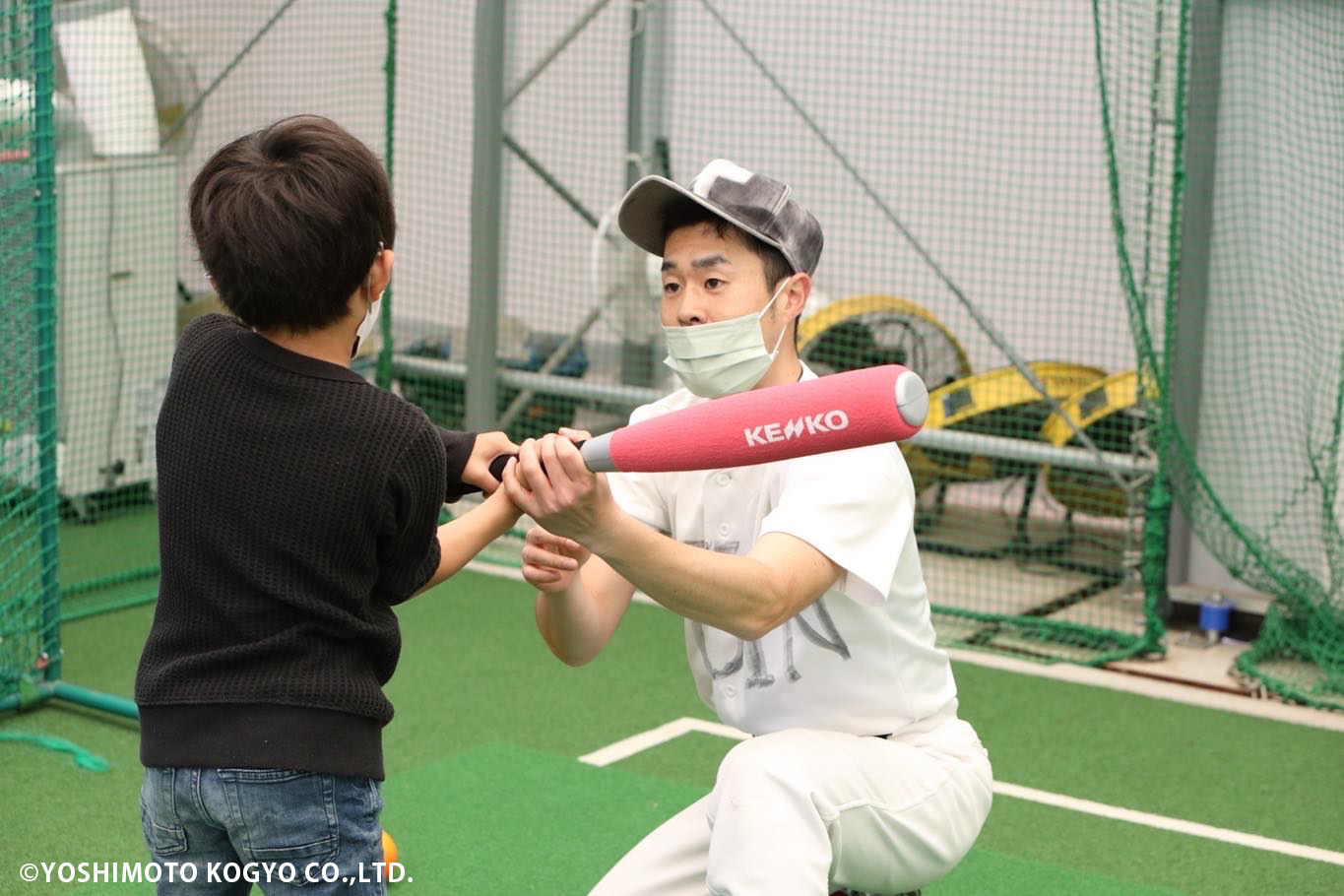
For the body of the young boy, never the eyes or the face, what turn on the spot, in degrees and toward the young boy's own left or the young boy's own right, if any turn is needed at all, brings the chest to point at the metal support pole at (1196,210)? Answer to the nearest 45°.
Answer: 0° — they already face it

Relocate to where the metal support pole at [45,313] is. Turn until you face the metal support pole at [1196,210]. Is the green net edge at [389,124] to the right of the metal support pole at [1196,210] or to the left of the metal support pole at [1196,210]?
left

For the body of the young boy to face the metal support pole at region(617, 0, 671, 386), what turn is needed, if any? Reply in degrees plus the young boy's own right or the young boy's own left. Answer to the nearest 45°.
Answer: approximately 45° to the young boy's own left

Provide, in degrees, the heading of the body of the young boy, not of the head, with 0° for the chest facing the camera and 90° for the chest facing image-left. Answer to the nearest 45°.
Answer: approximately 225°

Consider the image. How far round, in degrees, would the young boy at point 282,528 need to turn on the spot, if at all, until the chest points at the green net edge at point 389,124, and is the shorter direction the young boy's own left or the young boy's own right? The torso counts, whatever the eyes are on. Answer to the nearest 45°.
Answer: approximately 45° to the young boy's own left

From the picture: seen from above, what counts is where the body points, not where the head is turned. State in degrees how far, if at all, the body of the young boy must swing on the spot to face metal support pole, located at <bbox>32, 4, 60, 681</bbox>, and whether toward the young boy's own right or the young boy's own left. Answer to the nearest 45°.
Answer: approximately 45° to the young boy's own left

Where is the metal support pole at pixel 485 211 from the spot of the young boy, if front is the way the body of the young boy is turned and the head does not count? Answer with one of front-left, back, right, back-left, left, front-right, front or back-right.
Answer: front-left

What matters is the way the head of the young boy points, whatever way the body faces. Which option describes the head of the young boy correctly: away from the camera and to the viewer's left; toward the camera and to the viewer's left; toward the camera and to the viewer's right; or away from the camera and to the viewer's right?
away from the camera and to the viewer's right
